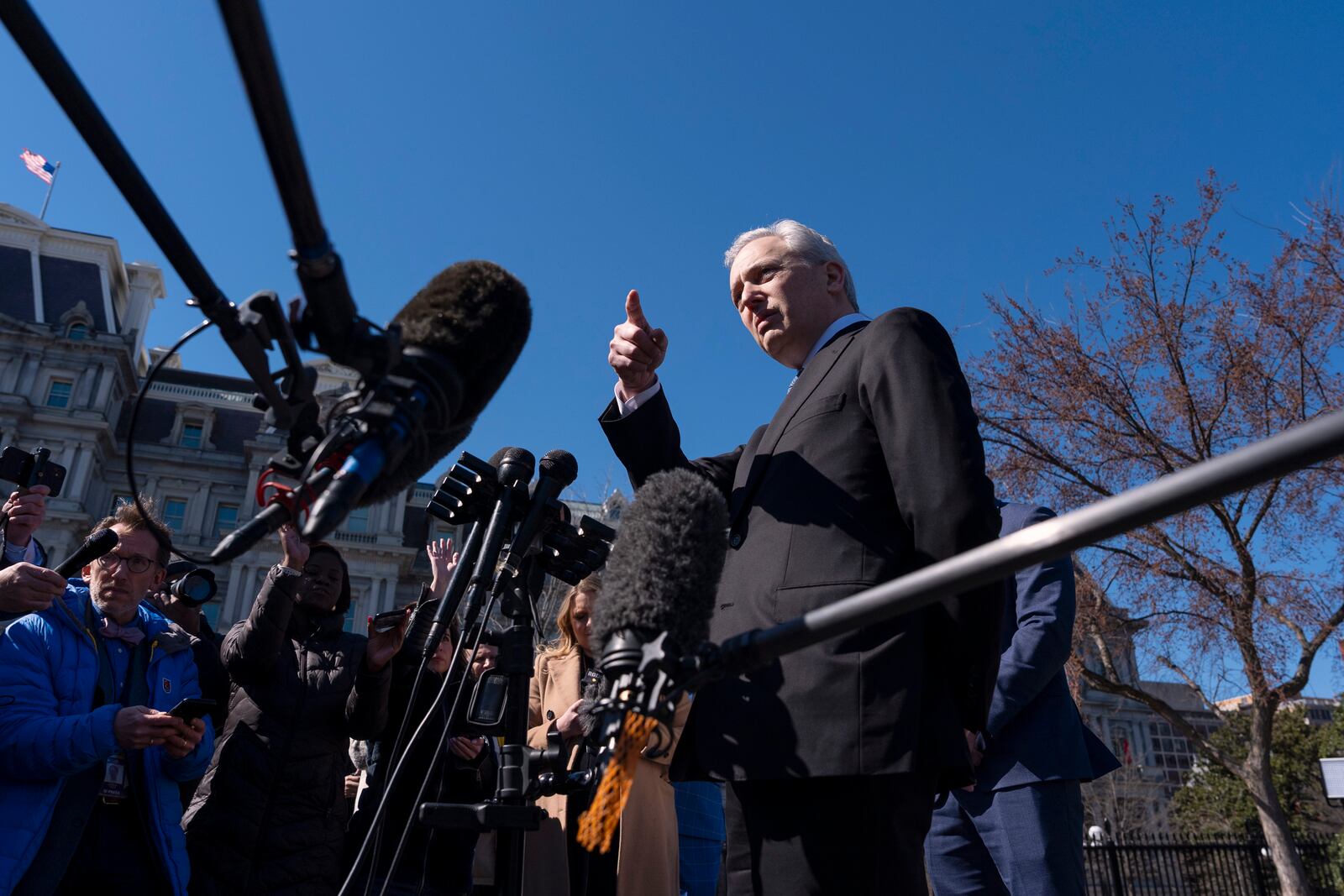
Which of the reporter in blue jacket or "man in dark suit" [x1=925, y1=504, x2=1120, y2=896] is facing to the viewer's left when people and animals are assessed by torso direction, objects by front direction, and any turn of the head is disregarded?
the man in dark suit

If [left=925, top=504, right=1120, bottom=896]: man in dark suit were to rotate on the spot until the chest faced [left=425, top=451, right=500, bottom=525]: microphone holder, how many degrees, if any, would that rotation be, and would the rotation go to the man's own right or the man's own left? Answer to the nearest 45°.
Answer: approximately 45° to the man's own left

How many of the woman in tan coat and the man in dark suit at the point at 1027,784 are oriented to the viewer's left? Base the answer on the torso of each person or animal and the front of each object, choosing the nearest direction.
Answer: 1

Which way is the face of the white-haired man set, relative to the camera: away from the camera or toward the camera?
toward the camera

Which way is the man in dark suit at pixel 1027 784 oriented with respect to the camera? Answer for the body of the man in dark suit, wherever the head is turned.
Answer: to the viewer's left

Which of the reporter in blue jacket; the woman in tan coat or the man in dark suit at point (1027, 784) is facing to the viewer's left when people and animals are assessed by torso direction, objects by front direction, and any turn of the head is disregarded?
the man in dark suit

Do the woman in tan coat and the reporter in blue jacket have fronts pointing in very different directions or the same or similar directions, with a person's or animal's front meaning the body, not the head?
same or similar directions

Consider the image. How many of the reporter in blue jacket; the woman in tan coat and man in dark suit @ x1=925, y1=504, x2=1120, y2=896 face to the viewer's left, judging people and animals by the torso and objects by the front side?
1

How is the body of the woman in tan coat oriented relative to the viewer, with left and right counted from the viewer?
facing the viewer and to the right of the viewer

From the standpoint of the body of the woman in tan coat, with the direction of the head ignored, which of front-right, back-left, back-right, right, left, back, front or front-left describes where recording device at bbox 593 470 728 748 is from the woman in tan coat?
front-right

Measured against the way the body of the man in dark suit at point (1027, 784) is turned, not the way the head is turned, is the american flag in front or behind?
in front

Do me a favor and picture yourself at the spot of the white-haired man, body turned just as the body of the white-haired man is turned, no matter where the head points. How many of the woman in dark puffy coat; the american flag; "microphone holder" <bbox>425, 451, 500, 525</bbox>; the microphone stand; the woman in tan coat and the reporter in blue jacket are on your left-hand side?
0

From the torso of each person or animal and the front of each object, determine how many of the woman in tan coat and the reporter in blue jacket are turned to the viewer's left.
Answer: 0

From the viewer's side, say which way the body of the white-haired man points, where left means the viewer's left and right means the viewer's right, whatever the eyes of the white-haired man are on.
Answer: facing the viewer and to the left of the viewer
